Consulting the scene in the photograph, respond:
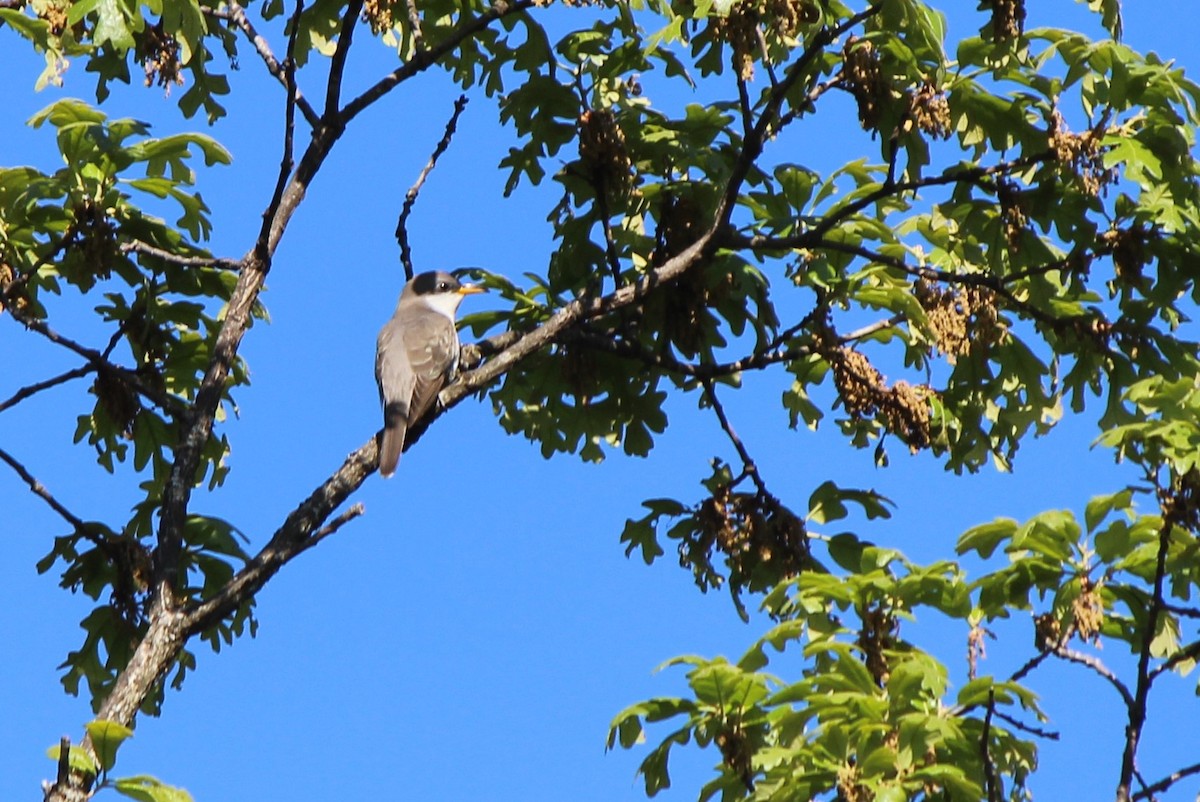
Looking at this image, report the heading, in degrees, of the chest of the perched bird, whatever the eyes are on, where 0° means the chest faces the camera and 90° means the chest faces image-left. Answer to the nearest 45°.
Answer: approximately 225°
